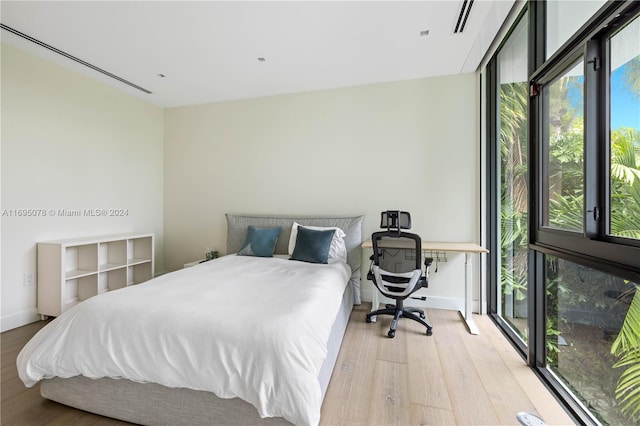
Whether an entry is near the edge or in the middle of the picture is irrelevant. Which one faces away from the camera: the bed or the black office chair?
the black office chair

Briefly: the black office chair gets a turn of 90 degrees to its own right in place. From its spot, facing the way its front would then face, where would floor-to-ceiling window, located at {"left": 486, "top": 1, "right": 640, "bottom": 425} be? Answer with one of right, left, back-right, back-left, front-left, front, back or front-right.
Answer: front-right

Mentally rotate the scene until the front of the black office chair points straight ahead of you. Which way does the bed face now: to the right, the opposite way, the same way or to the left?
the opposite way

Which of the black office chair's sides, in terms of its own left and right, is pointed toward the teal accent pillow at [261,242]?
left

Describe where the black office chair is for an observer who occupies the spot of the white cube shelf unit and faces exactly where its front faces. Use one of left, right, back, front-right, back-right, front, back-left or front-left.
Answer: front

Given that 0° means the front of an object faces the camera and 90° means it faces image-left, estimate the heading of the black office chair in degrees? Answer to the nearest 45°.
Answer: approximately 180°

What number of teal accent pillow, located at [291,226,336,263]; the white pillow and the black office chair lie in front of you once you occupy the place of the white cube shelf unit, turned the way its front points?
3

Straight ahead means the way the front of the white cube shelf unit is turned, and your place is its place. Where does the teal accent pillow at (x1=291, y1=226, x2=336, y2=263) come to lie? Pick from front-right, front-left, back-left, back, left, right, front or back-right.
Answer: front

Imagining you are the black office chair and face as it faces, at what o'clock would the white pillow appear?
The white pillow is roughly at 10 o'clock from the black office chair.

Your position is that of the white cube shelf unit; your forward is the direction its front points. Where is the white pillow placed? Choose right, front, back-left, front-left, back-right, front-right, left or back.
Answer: front

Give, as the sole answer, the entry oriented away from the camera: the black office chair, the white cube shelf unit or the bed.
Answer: the black office chair

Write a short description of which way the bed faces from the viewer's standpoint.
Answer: facing the viewer and to the left of the viewer

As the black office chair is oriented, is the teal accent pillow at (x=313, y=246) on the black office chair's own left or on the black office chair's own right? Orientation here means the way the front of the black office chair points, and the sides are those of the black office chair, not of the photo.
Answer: on the black office chair's own left

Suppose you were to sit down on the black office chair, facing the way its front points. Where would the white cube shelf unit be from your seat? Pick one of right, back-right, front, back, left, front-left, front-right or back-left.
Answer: left

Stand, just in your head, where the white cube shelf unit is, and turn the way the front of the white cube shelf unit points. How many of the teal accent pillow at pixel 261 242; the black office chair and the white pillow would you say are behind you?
0

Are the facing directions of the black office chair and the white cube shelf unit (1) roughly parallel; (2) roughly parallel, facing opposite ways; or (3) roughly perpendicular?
roughly perpendicular

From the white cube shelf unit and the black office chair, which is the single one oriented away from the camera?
the black office chair
